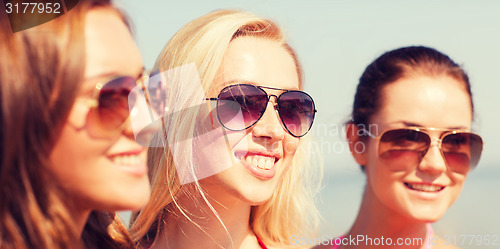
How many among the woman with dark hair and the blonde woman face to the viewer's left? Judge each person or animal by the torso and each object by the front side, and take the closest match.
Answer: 0

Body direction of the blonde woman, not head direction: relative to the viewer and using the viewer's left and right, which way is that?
facing the viewer and to the right of the viewer

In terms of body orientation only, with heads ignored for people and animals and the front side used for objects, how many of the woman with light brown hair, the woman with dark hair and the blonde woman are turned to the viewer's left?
0

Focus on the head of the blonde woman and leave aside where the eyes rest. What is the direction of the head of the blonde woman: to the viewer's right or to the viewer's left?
to the viewer's right

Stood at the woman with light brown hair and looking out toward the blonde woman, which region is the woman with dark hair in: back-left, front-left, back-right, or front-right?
front-right

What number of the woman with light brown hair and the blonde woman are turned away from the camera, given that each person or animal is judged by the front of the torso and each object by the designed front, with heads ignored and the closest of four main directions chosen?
0

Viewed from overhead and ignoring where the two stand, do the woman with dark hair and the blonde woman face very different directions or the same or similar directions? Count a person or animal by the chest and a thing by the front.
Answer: same or similar directions

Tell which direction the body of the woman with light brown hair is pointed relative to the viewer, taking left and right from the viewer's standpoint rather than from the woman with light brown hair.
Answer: facing to the right of the viewer

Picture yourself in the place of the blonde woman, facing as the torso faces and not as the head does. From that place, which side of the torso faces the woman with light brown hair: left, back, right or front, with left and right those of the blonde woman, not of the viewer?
right

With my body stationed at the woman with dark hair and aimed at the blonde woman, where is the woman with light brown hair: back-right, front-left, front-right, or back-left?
front-left

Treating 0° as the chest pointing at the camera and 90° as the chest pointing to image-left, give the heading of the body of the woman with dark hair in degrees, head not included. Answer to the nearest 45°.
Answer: approximately 315°

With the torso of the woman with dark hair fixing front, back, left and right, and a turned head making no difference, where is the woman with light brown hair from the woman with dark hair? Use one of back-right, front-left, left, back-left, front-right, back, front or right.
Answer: right

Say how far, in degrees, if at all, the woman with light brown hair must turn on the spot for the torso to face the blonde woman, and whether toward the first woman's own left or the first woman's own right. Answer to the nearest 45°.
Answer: approximately 45° to the first woman's own left
